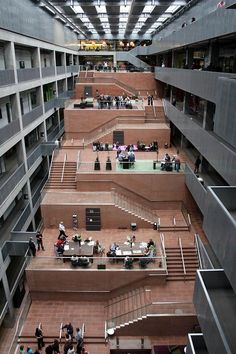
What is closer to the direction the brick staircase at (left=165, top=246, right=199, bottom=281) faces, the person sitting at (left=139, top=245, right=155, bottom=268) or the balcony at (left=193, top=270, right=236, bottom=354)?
the balcony

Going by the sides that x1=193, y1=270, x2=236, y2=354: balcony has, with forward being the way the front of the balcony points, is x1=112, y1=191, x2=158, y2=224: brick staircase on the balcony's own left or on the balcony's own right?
on the balcony's own right

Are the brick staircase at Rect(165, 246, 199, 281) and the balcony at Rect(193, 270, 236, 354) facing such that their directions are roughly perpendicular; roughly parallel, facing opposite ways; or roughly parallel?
roughly perpendicular

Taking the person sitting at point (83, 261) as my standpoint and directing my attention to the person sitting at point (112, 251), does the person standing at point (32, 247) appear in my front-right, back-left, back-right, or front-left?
back-left

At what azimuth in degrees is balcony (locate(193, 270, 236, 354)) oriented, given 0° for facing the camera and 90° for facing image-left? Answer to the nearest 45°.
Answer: approximately 90°
